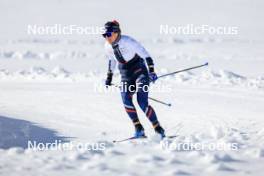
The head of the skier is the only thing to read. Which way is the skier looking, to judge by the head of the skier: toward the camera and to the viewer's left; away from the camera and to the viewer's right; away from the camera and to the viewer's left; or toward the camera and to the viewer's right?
toward the camera and to the viewer's left

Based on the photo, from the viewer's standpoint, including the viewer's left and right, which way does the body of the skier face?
facing the viewer and to the left of the viewer
